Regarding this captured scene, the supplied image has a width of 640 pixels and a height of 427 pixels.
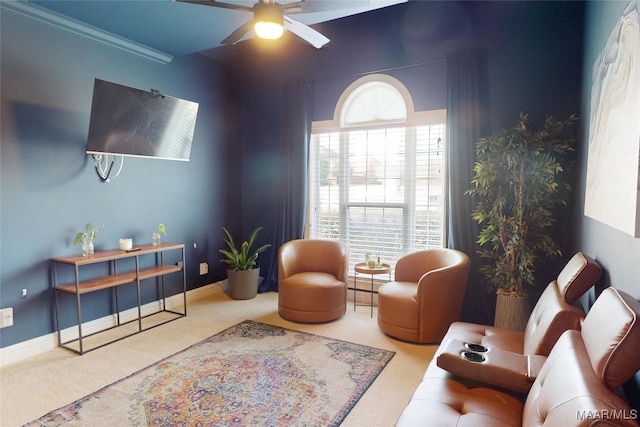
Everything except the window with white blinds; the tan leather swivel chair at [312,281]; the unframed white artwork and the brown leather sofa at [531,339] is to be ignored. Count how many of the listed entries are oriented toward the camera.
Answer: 2

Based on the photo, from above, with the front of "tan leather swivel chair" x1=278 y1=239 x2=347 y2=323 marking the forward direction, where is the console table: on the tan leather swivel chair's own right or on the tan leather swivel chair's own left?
on the tan leather swivel chair's own right

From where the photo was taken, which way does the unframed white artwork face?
to the viewer's left

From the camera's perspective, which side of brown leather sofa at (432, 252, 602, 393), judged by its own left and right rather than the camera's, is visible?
left

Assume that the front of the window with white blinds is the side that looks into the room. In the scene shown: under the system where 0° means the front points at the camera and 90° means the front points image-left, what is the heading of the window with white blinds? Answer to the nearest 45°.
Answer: approximately 0°

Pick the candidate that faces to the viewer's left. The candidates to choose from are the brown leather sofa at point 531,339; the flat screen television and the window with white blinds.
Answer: the brown leather sofa

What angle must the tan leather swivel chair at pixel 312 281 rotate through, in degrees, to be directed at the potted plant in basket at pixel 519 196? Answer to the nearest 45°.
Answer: approximately 90° to its left

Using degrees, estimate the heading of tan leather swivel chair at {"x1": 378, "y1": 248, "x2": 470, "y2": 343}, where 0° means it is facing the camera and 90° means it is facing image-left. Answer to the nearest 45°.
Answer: approximately 45°

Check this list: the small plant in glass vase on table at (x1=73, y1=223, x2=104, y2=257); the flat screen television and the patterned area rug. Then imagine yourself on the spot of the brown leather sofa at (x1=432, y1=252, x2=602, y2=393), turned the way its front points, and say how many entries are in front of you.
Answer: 3
